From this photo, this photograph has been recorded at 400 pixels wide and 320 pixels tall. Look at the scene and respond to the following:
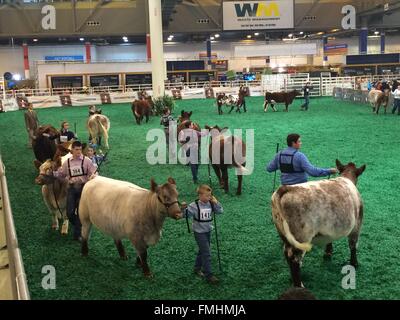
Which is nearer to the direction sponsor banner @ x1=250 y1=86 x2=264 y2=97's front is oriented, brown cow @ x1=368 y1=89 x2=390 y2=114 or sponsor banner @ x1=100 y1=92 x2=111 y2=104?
the brown cow

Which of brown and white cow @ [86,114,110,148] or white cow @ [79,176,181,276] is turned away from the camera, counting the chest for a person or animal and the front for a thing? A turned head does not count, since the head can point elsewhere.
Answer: the brown and white cow

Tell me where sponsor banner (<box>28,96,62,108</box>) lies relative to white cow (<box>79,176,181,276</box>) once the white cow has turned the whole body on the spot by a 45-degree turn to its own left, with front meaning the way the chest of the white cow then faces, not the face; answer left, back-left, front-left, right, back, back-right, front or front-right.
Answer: left

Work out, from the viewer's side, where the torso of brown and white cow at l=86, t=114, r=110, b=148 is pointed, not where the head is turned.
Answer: away from the camera

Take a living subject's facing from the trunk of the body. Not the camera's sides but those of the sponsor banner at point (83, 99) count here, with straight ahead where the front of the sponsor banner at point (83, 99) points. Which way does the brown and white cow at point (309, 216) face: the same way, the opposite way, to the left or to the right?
to the left

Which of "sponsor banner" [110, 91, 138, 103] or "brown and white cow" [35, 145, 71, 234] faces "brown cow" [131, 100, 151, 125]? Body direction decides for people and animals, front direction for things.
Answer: the sponsor banner

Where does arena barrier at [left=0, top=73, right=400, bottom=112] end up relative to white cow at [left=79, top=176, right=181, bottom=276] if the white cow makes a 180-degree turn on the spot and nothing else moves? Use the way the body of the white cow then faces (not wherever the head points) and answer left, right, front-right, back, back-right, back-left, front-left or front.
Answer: front-right

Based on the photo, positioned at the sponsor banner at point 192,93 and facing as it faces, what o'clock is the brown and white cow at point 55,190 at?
The brown and white cow is roughly at 12 o'clock from the sponsor banner.

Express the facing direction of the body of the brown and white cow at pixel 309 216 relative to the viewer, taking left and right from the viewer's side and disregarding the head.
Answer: facing away from the viewer and to the right of the viewer
